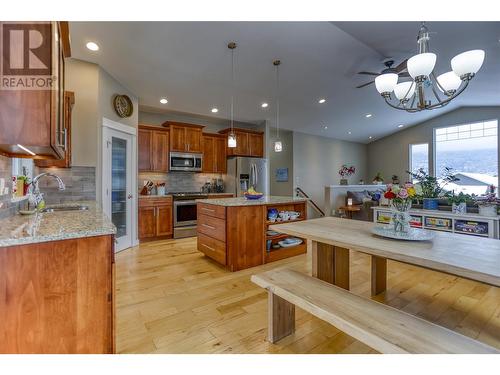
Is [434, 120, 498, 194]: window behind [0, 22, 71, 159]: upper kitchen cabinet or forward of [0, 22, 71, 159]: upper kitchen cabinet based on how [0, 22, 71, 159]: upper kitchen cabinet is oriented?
forward

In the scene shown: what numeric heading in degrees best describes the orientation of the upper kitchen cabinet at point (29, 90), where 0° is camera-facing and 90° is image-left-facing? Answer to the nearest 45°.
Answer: approximately 270°

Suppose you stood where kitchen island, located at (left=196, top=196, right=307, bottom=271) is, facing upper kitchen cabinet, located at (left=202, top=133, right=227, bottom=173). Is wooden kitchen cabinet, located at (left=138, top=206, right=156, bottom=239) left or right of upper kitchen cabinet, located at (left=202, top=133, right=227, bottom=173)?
left

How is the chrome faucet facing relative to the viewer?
to the viewer's right

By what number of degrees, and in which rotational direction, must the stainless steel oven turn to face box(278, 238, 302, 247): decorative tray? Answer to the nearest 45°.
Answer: approximately 45° to its left

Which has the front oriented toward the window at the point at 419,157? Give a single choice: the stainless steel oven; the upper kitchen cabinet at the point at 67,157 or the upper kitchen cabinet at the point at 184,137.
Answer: the upper kitchen cabinet at the point at 67,157

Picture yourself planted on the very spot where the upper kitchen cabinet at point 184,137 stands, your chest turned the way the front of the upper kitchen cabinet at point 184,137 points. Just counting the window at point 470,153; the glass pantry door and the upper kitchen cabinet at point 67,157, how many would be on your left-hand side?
1

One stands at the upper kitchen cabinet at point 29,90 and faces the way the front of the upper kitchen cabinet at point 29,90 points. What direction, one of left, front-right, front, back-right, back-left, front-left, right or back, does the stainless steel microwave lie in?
front-left

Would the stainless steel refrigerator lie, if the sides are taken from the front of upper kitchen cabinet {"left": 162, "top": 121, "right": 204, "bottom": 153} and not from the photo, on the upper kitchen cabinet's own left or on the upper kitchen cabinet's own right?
on the upper kitchen cabinet's own left

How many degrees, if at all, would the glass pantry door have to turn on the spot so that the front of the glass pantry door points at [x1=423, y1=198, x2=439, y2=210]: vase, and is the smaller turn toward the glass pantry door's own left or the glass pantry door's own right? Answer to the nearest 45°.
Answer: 0° — it already faces it

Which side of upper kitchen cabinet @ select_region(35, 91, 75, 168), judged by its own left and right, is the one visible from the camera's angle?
right

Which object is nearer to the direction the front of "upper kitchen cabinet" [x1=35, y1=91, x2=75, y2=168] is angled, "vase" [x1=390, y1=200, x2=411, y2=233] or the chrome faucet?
the vase

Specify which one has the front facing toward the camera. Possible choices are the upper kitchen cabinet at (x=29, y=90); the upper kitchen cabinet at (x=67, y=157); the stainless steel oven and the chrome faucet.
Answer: the stainless steel oven
